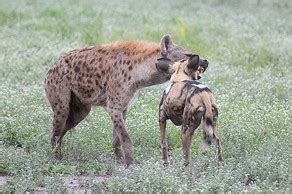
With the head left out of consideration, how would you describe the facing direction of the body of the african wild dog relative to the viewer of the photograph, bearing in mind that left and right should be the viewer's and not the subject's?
facing away from the viewer and to the left of the viewer

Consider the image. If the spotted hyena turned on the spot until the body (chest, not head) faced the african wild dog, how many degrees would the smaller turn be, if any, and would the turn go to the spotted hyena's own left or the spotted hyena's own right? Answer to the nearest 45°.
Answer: approximately 45° to the spotted hyena's own right

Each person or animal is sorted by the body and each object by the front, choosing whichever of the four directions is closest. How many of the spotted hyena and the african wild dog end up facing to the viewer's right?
1

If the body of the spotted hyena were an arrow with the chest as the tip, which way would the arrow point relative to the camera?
to the viewer's right
